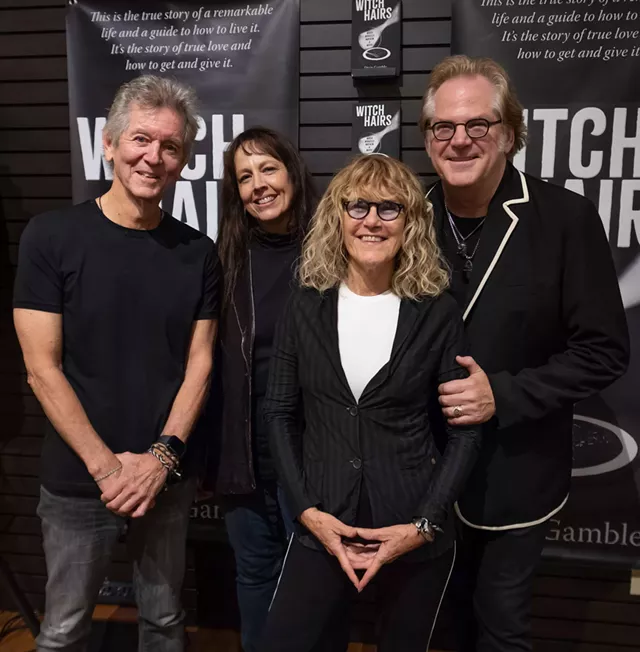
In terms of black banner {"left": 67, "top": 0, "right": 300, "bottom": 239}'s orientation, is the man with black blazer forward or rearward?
forward

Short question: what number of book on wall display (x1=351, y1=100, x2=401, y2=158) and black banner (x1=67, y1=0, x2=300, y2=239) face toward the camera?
2

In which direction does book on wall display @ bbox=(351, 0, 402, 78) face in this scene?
toward the camera

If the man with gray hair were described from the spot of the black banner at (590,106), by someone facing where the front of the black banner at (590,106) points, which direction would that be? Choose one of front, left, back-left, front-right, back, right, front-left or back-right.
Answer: front-right

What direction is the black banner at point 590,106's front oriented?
toward the camera

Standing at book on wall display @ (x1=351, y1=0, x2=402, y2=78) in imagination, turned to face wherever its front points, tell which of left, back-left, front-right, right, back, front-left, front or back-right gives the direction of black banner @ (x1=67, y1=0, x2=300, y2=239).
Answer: right

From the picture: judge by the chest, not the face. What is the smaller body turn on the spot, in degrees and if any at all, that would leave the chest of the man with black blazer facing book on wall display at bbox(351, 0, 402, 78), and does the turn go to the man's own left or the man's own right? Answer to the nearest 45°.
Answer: approximately 90° to the man's own right

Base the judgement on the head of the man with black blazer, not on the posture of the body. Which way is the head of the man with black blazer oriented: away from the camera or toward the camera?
toward the camera

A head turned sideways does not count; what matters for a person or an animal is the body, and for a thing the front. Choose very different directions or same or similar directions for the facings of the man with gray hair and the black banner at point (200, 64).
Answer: same or similar directions

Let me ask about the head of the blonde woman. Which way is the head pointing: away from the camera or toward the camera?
toward the camera

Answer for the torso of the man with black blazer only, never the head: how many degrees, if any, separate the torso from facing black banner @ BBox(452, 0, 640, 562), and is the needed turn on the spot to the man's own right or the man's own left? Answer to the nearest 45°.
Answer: approximately 135° to the man's own right

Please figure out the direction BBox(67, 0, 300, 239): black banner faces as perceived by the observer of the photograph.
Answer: facing the viewer

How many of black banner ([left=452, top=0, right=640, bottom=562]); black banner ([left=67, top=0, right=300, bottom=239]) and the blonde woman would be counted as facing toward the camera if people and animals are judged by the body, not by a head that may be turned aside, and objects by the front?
3

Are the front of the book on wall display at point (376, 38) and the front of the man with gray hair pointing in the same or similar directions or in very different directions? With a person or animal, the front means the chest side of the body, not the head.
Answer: same or similar directions

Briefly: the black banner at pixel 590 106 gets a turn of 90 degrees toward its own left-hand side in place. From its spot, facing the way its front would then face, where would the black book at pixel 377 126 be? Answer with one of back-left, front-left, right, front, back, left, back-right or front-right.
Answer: back

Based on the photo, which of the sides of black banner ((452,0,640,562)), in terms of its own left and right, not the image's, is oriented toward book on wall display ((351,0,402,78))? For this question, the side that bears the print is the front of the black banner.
right

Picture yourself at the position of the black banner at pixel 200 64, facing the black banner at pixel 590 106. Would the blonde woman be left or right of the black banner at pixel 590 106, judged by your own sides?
right

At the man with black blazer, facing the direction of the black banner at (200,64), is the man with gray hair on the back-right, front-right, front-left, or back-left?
front-left
